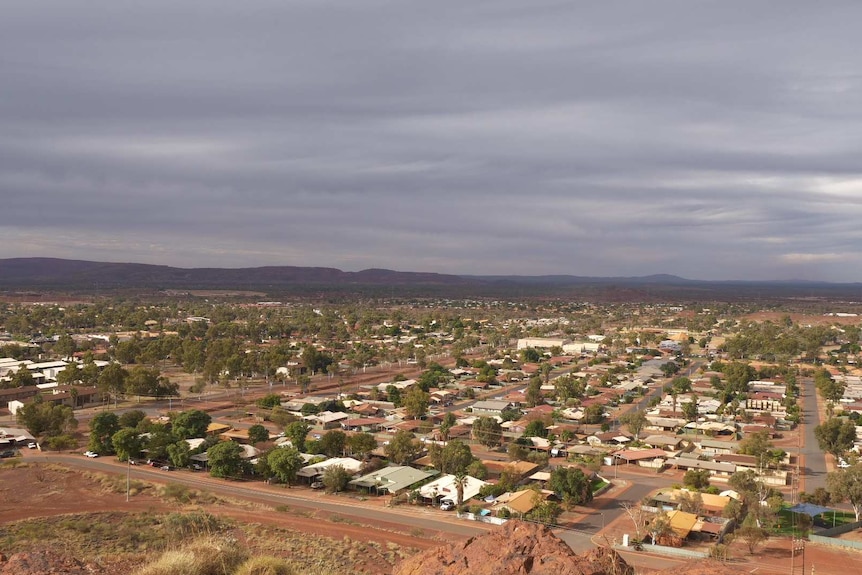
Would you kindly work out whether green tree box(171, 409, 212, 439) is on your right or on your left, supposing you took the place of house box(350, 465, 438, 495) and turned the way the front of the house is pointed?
on your right

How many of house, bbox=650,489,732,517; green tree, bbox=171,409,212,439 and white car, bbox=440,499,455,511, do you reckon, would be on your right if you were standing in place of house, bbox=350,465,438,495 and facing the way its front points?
1

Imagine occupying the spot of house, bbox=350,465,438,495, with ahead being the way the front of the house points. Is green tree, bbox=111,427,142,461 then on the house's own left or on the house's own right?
on the house's own right

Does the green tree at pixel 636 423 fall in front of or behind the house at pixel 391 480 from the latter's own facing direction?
behind

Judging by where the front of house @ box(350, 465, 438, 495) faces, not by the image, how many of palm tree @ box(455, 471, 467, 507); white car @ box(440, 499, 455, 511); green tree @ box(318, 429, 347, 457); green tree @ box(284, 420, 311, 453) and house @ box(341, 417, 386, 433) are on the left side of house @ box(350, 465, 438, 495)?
2

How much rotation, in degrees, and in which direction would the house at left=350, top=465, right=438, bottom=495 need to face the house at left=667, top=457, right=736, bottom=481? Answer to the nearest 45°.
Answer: approximately 135° to its left

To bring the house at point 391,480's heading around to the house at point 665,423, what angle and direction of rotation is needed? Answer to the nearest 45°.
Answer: approximately 180°

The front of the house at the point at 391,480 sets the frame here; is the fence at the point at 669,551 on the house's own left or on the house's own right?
on the house's own left

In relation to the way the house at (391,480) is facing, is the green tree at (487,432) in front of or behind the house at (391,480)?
behind

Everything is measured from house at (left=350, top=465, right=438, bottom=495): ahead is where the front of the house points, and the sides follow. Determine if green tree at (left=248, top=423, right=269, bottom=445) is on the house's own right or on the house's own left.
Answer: on the house's own right

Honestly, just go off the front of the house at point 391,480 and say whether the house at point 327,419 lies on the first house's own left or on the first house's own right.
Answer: on the first house's own right

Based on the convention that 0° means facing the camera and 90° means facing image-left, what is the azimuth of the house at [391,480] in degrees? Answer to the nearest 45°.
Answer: approximately 45°

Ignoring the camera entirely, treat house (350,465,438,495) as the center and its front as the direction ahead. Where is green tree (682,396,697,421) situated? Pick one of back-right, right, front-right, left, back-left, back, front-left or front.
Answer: back
